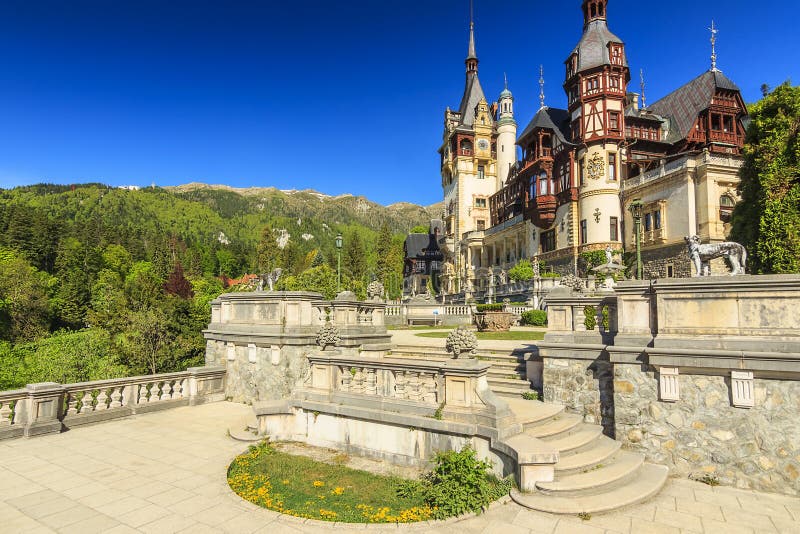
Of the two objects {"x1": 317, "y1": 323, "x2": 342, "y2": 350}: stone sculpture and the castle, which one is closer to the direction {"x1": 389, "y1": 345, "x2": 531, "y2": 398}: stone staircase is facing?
the stone sculpture

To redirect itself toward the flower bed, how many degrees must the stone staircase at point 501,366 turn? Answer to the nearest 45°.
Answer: approximately 45° to its right

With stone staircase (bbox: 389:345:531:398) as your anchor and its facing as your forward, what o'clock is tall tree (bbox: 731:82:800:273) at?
The tall tree is roughly at 8 o'clock from the stone staircase.

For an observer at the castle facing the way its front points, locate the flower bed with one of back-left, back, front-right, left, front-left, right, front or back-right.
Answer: front-left

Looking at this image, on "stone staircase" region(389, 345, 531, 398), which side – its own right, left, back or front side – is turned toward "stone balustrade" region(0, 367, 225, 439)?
right

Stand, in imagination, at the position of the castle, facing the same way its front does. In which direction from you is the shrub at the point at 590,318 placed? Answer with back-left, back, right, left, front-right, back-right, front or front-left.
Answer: front-left

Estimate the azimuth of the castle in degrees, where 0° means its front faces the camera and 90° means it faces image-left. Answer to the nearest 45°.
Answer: approximately 45°

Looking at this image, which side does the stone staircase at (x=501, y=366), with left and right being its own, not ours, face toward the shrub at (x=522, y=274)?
back

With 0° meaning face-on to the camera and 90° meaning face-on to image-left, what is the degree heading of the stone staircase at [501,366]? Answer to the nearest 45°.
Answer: approximately 0°

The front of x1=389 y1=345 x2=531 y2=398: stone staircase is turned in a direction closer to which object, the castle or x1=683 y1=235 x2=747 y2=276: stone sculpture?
the stone sculpture

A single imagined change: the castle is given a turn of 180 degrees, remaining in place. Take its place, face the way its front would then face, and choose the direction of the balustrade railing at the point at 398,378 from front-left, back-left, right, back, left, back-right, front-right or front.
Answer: back-right

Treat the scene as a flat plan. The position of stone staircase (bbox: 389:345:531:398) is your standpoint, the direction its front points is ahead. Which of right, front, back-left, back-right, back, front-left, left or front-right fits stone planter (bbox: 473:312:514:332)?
back

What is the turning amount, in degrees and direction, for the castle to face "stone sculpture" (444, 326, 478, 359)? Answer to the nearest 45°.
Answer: approximately 45° to its left

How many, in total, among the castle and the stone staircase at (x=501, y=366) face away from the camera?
0
